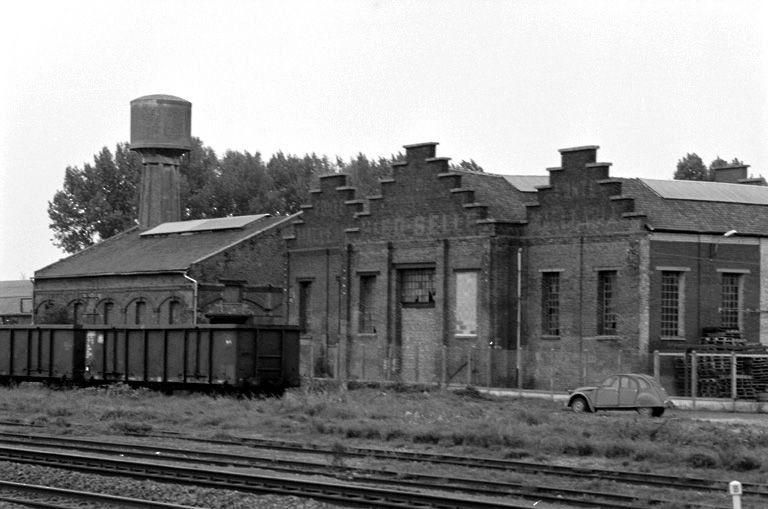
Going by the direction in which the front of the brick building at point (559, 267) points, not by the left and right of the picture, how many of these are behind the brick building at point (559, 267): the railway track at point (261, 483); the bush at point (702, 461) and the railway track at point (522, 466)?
0

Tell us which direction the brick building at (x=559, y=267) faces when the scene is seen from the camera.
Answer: facing the viewer and to the left of the viewer

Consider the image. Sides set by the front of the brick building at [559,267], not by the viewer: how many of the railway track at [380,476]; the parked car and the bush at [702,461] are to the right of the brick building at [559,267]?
0

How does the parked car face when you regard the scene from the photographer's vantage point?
facing to the left of the viewer

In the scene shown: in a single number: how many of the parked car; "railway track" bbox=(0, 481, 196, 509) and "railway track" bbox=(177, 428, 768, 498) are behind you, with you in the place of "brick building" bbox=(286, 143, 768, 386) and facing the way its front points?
0

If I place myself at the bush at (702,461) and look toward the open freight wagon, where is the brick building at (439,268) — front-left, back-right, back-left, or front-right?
front-right

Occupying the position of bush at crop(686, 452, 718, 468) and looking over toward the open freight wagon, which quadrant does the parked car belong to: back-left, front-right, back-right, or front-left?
front-right

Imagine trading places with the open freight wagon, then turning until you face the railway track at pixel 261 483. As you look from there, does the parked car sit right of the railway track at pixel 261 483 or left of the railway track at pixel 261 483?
left

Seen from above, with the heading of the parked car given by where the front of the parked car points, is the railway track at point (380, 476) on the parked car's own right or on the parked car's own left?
on the parked car's own left

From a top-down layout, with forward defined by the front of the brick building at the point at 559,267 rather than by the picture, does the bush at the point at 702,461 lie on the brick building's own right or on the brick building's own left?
on the brick building's own left

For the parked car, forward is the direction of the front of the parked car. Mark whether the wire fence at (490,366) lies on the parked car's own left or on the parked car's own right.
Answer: on the parked car's own right
